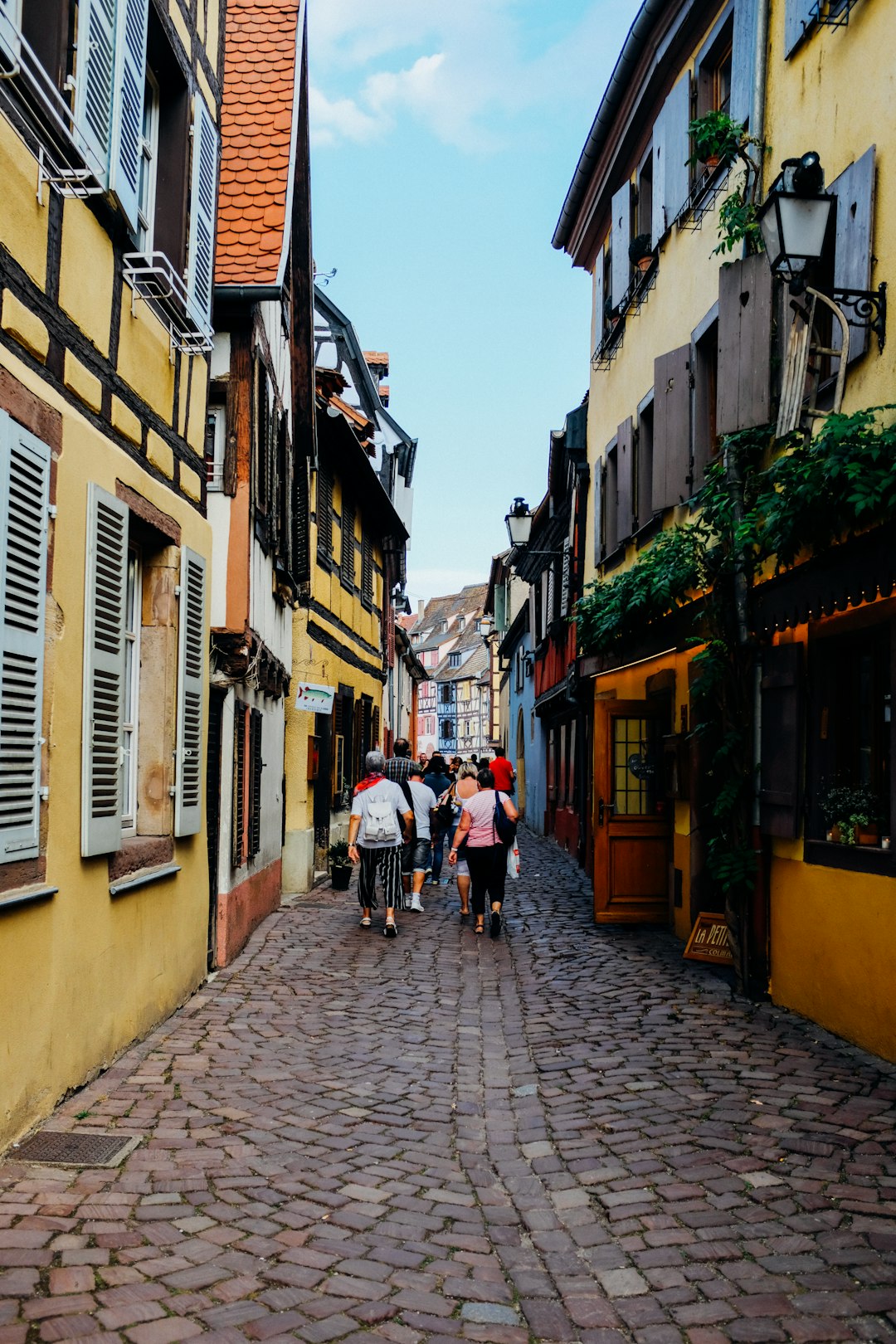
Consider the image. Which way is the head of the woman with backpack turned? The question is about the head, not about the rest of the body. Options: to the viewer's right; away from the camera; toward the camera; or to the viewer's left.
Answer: away from the camera

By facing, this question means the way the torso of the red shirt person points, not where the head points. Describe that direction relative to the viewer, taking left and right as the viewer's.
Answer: facing away from the viewer

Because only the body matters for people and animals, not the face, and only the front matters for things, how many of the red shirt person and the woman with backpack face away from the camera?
2

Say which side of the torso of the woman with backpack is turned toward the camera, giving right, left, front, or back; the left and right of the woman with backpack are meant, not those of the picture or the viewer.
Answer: back

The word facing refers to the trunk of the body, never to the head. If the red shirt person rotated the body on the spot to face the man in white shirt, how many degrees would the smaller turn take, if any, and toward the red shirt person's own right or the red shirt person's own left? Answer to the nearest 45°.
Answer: approximately 180°

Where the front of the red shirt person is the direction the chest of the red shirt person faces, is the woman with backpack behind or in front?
behind
